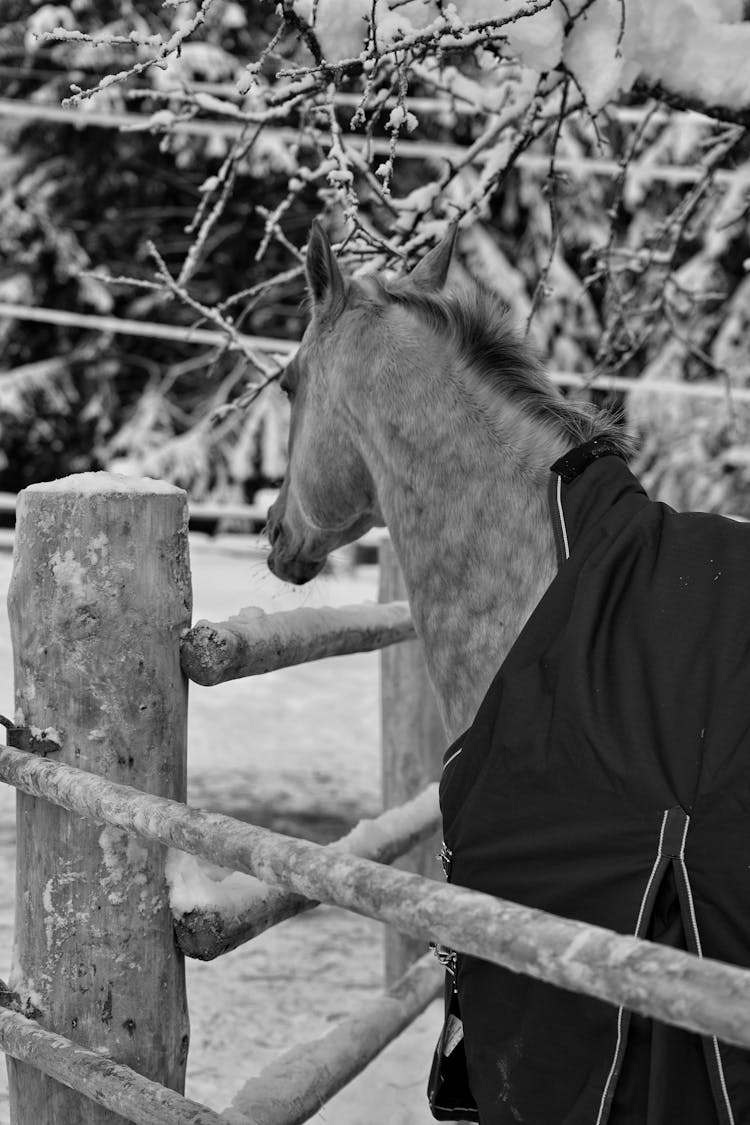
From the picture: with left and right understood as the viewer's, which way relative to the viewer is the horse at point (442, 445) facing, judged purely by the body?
facing away from the viewer and to the left of the viewer

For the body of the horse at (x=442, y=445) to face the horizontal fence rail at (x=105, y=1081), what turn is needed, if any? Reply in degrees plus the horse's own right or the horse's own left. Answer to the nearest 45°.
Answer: approximately 90° to the horse's own left
